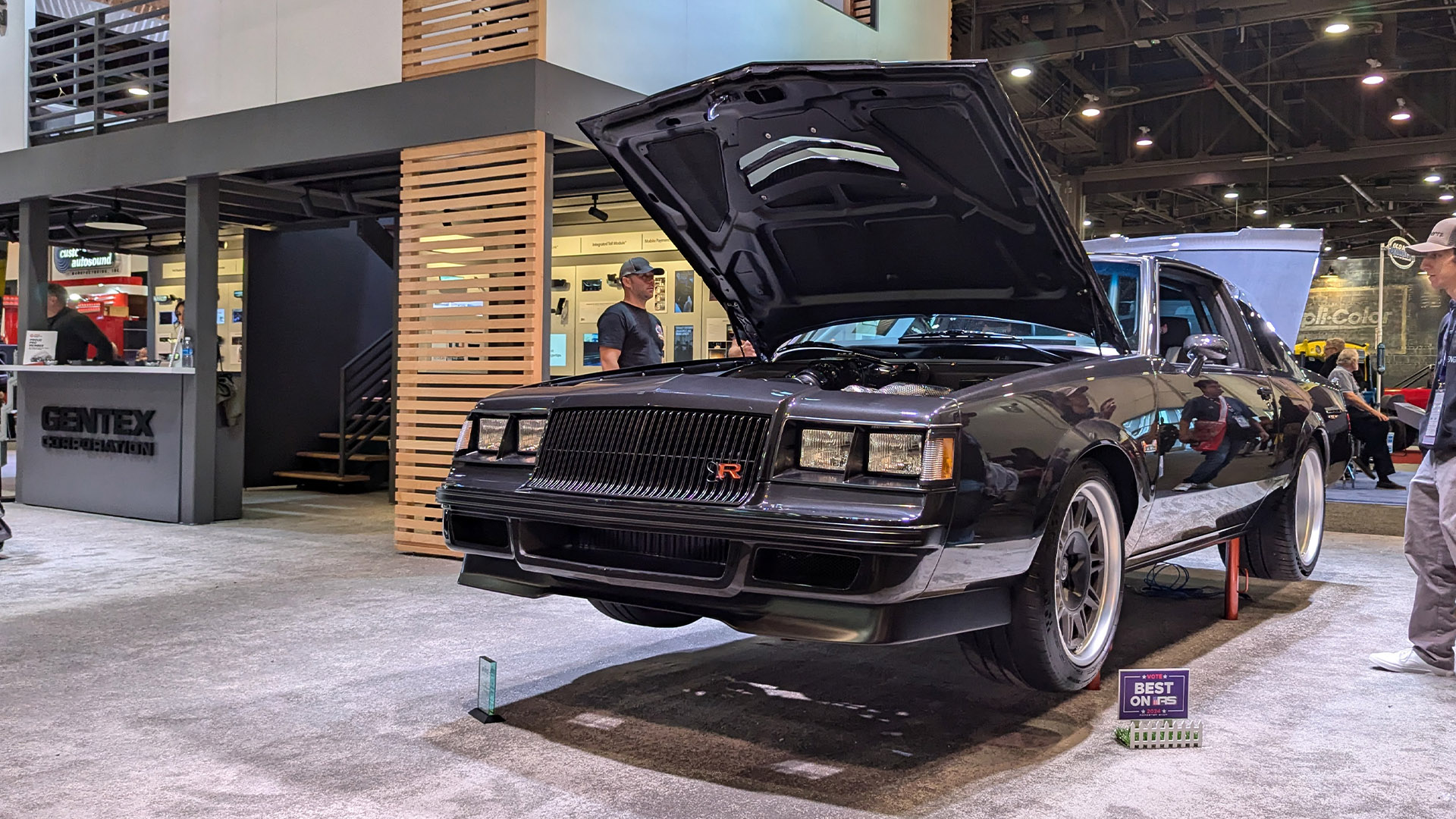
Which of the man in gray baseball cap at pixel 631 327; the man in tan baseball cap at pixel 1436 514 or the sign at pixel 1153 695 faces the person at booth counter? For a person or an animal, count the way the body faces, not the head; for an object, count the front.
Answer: the man in tan baseball cap at pixel 1436 514

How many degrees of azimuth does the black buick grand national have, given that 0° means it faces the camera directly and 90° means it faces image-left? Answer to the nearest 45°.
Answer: approximately 45°

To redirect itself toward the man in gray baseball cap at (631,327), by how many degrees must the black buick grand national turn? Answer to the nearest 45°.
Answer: approximately 90° to its right

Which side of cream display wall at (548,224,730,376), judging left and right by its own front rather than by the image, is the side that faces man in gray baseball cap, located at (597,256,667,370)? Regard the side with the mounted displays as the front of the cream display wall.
front

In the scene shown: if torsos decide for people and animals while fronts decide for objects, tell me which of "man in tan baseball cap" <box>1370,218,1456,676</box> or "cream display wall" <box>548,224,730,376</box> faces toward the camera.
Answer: the cream display wall

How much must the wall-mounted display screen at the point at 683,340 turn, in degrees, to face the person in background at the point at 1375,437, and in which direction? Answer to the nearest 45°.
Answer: approximately 90° to its left

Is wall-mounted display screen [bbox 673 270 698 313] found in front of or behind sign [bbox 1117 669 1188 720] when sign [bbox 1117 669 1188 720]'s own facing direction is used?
behind

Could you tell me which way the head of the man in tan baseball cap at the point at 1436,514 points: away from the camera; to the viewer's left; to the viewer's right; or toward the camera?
to the viewer's left

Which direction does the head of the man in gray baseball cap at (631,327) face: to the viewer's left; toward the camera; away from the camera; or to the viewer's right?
to the viewer's right

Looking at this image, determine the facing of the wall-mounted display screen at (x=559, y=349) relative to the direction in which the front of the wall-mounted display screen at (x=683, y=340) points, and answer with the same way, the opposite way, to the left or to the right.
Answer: the same way

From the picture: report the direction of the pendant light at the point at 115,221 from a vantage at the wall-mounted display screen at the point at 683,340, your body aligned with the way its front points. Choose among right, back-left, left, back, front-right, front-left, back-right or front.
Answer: right

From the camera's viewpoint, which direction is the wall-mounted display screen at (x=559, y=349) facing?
toward the camera

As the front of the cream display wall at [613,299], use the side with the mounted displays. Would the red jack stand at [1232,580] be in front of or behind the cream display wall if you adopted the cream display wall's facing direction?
in front

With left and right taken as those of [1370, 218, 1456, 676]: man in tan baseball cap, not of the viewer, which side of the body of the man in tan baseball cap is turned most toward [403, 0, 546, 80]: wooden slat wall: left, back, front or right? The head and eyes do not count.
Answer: front

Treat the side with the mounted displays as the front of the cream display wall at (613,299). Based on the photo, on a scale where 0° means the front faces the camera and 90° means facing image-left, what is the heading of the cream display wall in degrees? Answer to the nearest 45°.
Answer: approximately 0°

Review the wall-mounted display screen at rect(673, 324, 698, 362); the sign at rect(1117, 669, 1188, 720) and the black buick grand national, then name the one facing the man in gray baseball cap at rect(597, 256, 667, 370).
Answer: the wall-mounted display screen

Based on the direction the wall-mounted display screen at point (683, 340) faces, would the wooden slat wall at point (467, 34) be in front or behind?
in front

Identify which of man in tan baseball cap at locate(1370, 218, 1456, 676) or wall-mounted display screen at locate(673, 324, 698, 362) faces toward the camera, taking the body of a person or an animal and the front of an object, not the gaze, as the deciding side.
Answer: the wall-mounted display screen

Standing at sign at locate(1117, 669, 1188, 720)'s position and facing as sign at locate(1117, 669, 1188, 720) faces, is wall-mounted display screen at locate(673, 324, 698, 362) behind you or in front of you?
behind

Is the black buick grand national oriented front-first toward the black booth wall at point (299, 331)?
no
